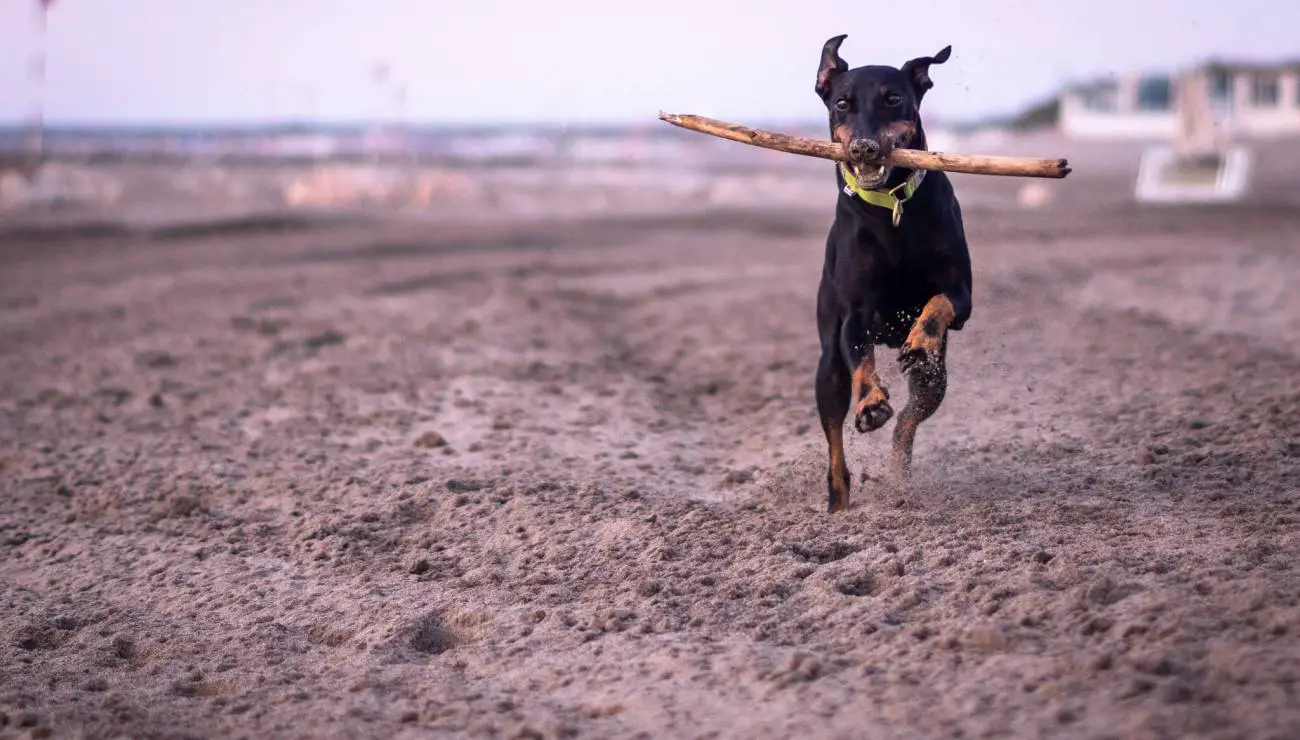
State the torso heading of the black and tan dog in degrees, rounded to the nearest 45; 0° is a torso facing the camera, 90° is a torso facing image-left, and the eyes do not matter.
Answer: approximately 0°
